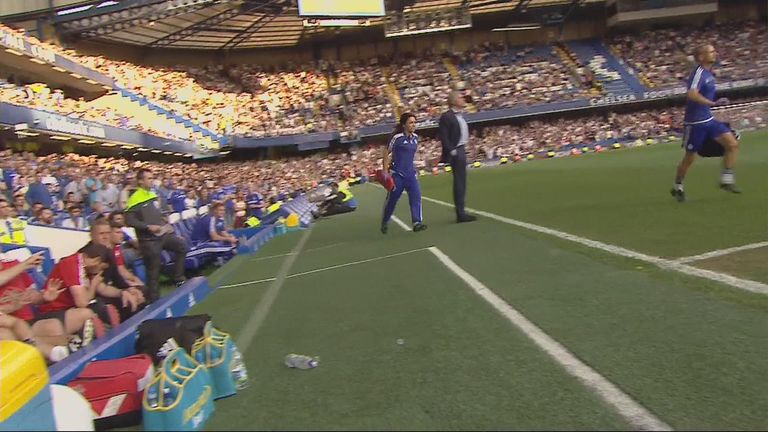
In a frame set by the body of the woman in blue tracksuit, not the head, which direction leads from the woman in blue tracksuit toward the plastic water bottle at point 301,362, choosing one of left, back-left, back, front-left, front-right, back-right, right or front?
front-right

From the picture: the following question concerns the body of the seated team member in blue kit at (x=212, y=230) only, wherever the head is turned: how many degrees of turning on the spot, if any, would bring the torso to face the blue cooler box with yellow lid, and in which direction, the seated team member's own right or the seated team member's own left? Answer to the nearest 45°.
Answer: approximately 90° to the seated team member's own right

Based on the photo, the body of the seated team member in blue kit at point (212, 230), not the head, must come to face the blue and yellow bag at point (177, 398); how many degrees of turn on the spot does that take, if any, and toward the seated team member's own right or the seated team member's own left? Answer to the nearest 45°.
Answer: approximately 90° to the seated team member's own right

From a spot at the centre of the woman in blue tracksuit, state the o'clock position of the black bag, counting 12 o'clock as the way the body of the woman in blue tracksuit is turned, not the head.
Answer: The black bag is roughly at 2 o'clock from the woman in blue tracksuit.

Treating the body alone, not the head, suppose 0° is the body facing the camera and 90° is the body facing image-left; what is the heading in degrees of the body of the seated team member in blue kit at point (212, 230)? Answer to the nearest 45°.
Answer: approximately 270°

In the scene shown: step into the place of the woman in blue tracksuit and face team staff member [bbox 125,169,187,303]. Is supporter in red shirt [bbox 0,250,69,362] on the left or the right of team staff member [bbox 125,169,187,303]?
left

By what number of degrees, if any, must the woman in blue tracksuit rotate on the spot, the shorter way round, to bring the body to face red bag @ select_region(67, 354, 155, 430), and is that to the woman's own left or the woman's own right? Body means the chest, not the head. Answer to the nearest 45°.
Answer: approximately 45° to the woman's own right

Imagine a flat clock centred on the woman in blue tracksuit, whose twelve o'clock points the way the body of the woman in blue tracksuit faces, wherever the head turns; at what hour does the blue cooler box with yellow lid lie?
The blue cooler box with yellow lid is roughly at 2 o'clock from the woman in blue tracksuit.

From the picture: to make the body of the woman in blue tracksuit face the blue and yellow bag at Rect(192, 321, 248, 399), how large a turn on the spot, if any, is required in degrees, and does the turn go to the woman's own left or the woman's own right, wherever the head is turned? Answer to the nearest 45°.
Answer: approximately 45° to the woman's own right

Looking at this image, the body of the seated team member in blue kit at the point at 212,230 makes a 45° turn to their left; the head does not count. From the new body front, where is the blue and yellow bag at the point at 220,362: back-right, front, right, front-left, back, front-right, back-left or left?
back-right

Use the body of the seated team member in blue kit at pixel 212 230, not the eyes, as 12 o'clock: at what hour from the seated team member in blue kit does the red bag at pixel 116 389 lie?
The red bag is roughly at 3 o'clock from the seated team member in blue kit.

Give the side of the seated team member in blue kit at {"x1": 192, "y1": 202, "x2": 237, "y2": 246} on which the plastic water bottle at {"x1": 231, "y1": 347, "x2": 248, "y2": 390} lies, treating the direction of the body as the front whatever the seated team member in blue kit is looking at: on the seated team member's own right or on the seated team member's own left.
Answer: on the seated team member's own right
